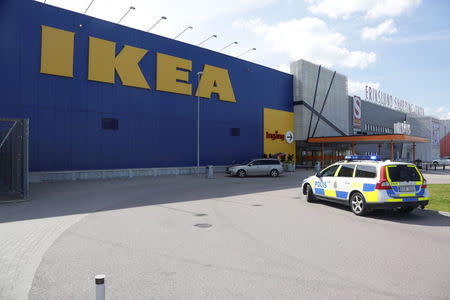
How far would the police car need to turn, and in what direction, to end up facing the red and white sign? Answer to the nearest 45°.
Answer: approximately 45° to its right

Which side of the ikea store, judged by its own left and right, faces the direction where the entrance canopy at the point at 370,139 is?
left

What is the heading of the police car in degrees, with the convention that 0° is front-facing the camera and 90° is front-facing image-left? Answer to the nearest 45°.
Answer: approximately 135°

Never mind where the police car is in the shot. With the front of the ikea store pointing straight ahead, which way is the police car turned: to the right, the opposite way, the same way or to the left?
the opposite way

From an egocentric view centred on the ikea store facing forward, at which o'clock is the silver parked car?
The silver parked car is roughly at 10 o'clock from the ikea store.

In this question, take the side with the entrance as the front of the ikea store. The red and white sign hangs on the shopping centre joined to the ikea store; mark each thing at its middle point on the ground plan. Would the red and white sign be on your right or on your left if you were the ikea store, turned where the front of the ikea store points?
on your left
